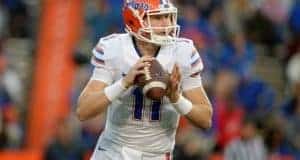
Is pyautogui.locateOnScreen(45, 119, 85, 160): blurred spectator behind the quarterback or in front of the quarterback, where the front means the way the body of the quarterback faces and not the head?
behind

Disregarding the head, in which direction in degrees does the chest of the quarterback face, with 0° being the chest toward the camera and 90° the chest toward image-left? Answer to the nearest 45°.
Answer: approximately 0°

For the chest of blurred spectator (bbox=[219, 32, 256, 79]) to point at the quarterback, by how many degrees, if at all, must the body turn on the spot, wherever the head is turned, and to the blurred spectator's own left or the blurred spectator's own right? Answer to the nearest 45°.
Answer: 0° — they already face them

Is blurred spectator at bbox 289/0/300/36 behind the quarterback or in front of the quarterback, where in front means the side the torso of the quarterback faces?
behind

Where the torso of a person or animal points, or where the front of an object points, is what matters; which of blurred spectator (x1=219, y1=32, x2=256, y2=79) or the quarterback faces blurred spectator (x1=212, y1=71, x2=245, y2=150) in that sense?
blurred spectator (x1=219, y1=32, x2=256, y2=79)

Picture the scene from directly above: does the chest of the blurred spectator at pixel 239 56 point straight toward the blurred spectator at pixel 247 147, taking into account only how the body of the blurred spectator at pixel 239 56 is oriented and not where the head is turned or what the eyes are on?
yes

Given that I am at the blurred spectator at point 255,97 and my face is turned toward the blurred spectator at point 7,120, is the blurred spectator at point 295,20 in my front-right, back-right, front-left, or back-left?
back-right

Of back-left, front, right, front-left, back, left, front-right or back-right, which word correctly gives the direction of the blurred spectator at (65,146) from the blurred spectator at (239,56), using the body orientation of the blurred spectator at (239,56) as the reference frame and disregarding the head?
front-right

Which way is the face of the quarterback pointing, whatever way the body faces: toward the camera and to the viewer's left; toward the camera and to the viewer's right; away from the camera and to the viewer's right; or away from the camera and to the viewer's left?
toward the camera and to the viewer's right
